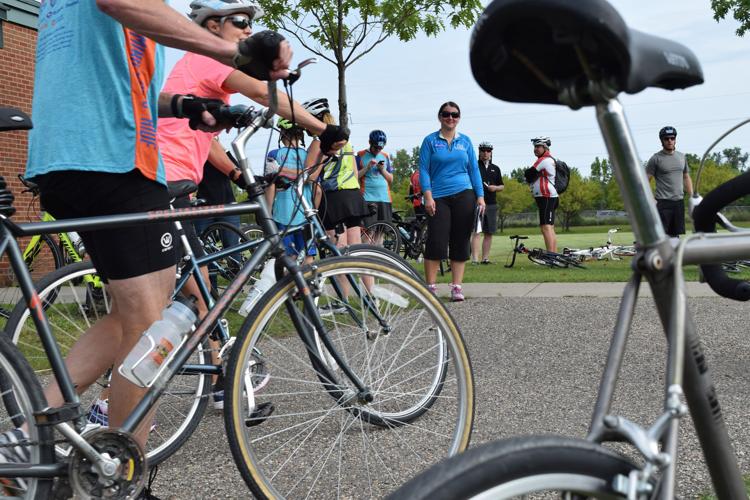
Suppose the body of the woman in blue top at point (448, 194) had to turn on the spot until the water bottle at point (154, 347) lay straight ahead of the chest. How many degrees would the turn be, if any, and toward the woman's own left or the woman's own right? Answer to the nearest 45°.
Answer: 0° — they already face it

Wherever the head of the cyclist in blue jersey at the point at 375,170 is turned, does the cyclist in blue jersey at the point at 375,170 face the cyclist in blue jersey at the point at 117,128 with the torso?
yes

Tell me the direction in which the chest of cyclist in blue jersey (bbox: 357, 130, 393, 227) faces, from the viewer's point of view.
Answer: toward the camera

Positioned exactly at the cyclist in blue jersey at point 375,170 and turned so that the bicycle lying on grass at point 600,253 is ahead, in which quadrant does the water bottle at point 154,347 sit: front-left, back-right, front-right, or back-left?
back-right

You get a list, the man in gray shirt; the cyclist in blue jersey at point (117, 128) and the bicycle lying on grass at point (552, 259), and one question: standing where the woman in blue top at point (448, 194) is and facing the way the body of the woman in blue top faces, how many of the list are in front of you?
1

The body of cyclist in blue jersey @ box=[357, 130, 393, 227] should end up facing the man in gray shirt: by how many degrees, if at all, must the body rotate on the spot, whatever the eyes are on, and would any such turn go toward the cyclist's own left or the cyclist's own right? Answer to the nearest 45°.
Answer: approximately 90° to the cyclist's own left

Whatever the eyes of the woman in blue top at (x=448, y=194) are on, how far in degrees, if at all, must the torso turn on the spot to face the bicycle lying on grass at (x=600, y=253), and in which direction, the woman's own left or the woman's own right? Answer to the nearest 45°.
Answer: approximately 135° to the woman's own left

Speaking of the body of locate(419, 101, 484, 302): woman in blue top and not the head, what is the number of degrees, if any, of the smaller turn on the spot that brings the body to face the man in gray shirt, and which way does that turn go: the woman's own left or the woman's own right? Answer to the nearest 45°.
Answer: approximately 135° to the woman's own left

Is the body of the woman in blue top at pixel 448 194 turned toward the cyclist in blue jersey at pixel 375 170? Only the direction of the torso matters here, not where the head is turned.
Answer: no

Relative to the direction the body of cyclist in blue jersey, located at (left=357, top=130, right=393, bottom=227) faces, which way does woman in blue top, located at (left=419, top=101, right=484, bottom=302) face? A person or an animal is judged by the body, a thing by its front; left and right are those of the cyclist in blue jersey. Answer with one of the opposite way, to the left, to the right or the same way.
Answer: the same way

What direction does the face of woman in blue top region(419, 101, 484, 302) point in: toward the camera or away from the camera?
toward the camera

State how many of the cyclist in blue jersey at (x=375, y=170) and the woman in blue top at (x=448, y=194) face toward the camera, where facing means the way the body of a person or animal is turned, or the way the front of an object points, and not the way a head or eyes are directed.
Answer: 2

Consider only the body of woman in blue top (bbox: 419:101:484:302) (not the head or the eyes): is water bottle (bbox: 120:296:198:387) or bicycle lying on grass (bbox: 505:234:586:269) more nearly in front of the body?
the water bottle

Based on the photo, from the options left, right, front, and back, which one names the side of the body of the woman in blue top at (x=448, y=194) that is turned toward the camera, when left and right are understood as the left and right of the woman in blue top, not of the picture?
front

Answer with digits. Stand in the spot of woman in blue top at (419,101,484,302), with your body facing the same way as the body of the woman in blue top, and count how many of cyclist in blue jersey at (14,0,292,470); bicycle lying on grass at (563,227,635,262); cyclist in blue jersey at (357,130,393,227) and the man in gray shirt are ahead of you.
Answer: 1

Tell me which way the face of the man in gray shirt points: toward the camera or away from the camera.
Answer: toward the camera
